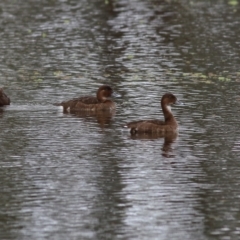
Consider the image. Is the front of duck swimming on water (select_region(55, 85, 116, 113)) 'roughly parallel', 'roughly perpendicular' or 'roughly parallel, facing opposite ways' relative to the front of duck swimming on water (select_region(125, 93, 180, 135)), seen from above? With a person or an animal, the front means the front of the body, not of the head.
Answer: roughly parallel

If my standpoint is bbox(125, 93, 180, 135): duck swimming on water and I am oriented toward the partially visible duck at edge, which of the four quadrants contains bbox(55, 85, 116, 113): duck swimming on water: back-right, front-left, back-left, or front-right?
front-right

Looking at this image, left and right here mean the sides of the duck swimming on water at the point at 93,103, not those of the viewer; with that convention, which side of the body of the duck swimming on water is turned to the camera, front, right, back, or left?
right

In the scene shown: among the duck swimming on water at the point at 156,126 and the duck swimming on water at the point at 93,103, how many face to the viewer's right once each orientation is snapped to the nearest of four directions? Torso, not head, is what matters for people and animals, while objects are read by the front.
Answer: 2

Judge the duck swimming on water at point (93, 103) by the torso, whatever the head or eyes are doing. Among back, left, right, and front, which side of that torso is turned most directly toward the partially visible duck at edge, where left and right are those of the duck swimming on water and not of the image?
back

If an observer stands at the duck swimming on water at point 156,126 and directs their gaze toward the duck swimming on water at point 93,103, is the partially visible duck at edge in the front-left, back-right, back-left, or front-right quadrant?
front-left

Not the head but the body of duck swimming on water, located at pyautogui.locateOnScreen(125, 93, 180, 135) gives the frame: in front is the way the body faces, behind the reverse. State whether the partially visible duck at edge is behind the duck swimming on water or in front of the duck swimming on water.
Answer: behind

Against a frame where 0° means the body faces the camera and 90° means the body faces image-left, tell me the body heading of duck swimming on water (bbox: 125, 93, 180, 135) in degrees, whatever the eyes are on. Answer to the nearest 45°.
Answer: approximately 270°

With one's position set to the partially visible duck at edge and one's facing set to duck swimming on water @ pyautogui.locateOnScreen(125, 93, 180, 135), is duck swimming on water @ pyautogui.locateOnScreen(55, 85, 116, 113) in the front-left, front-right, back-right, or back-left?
front-left
